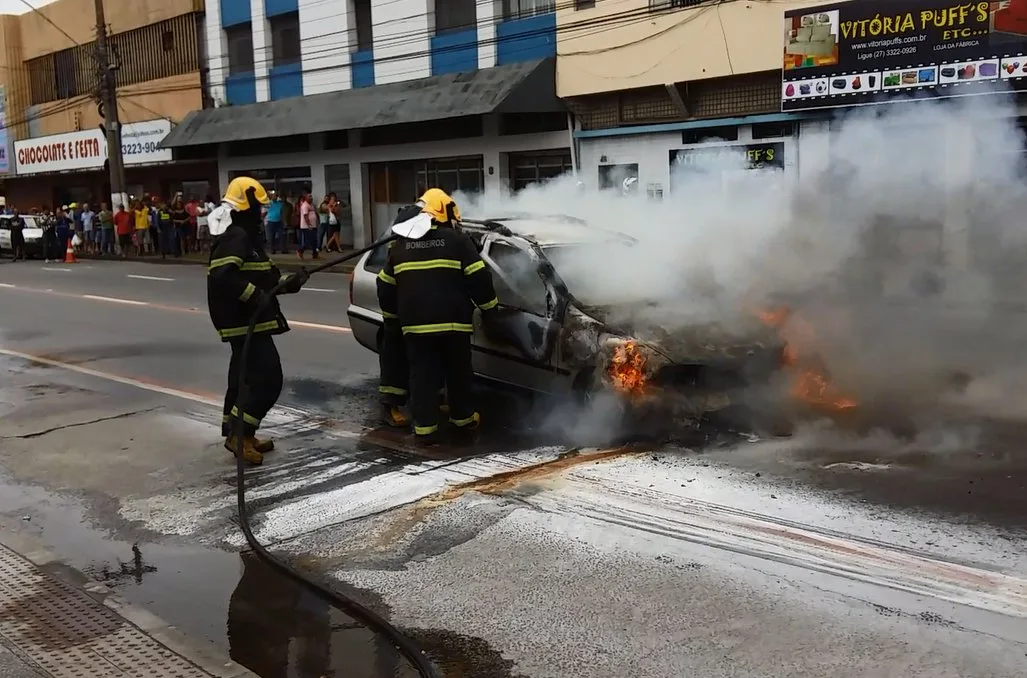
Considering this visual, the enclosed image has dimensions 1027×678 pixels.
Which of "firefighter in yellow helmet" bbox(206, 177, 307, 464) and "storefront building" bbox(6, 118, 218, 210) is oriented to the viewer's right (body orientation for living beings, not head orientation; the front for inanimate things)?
the firefighter in yellow helmet

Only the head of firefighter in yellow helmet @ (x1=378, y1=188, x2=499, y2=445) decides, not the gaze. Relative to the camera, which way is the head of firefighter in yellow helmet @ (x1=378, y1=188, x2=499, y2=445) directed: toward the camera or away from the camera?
away from the camera

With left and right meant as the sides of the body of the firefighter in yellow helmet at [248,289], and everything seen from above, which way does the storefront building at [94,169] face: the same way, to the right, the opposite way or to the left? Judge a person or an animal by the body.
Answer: to the right

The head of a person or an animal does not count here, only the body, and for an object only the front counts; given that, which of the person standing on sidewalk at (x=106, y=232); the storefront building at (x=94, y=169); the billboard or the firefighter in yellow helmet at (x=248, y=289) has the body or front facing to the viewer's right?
the firefighter in yellow helmet

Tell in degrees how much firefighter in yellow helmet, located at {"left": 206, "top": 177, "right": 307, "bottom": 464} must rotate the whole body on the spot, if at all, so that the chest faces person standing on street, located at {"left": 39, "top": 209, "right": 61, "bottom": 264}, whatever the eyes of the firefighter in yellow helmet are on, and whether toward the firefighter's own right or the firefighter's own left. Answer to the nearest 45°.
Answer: approximately 90° to the firefighter's own left

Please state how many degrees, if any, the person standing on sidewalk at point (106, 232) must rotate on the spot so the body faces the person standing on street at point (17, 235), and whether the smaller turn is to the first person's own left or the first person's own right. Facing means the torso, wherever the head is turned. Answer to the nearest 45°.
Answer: approximately 90° to the first person's own right

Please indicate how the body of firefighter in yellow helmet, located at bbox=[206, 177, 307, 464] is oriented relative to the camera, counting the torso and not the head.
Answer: to the viewer's right

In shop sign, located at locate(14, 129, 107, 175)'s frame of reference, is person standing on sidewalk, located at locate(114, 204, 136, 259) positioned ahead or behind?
ahead

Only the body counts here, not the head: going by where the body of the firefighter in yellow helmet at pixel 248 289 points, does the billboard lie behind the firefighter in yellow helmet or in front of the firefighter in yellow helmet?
in front
